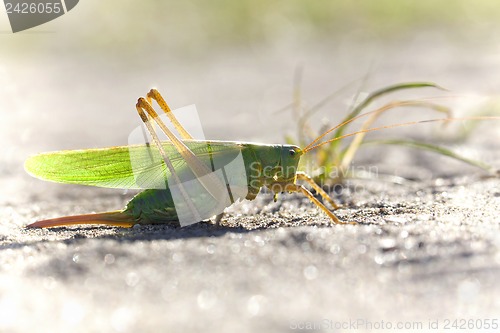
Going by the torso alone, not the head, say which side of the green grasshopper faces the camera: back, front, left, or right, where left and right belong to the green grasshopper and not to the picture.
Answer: right
